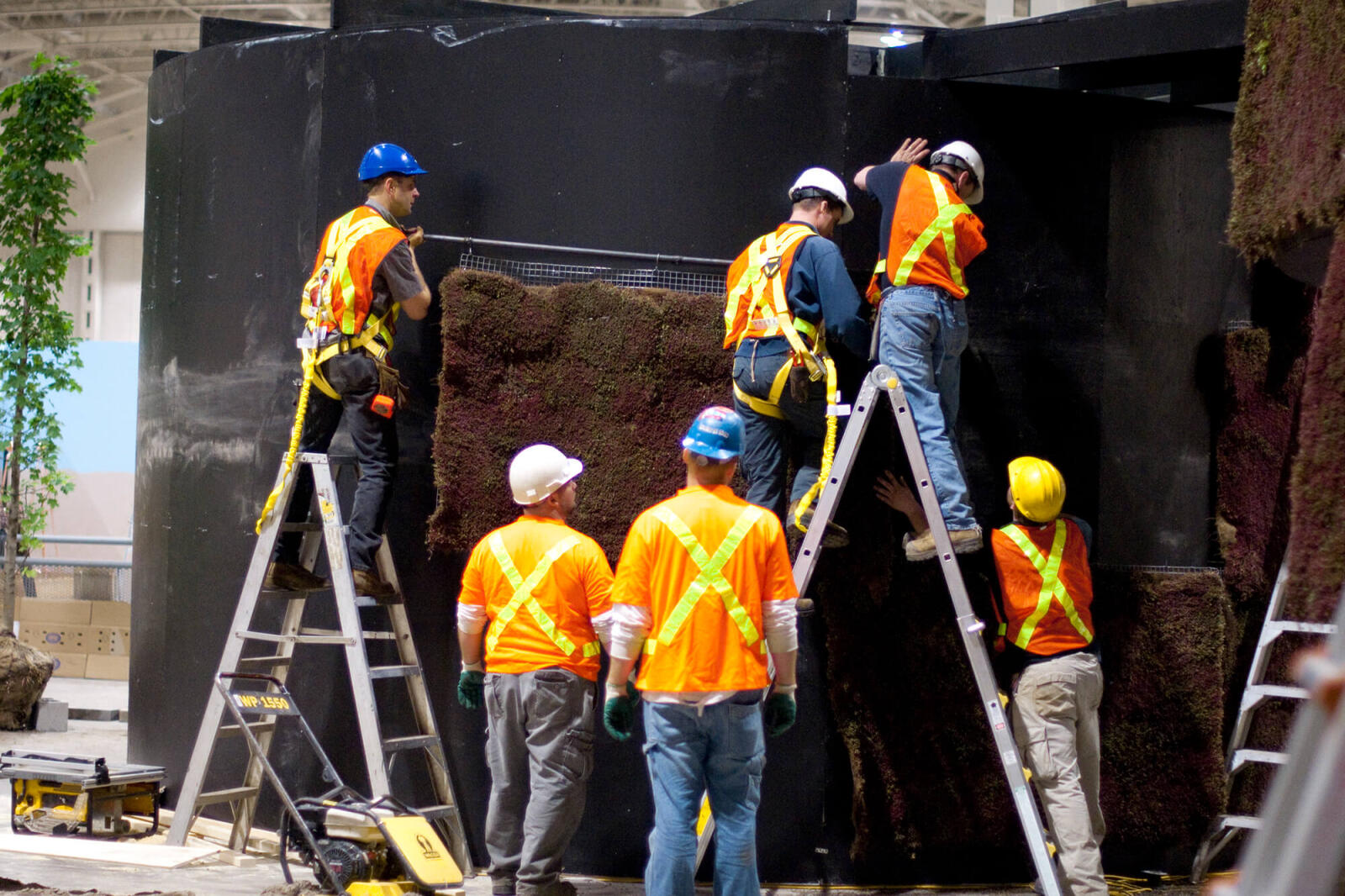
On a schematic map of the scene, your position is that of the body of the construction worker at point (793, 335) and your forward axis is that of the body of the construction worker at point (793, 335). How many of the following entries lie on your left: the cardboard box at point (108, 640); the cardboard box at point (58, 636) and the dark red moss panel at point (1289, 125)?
2

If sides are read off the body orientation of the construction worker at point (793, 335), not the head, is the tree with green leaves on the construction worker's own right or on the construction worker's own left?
on the construction worker's own left

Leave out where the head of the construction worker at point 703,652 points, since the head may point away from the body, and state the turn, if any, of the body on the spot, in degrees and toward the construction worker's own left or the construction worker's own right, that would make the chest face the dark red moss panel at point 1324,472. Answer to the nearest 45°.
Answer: approximately 135° to the construction worker's own right

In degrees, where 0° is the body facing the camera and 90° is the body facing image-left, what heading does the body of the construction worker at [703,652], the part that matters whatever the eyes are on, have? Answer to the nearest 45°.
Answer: approximately 180°

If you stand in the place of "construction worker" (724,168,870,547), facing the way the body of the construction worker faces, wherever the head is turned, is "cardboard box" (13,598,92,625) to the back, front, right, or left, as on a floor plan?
left

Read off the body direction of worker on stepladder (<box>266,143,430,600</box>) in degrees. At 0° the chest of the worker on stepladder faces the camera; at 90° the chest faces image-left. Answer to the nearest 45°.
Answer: approximately 225°

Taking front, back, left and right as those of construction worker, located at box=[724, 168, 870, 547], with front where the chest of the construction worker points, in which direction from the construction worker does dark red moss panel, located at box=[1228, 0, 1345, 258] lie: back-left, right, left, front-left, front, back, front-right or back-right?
right

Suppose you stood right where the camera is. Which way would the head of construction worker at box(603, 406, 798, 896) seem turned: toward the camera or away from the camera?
away from the camera

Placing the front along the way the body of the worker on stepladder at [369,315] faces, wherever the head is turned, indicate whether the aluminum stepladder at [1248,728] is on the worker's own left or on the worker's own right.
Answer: on the worker's own right

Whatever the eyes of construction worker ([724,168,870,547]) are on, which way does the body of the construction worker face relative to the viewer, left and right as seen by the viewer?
facing away from the viewer and to the right of the viewer

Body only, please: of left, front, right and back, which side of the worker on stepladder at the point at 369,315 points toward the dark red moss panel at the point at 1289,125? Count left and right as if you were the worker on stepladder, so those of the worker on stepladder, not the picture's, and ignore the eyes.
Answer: right

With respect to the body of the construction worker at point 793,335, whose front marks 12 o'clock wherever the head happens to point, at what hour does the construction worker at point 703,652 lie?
the construction worker at point 703,652 is roughly at 5 o'clock from the construction worker at point 793,335.

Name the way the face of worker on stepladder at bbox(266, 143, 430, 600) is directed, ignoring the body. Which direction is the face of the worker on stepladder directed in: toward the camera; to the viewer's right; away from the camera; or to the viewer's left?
to the viewer's right

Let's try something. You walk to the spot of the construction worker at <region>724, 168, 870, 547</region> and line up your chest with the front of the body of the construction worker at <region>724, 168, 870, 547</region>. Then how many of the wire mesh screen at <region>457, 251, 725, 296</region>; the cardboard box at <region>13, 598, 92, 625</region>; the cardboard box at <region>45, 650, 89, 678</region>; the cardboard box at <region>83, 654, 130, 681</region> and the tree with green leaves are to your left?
5

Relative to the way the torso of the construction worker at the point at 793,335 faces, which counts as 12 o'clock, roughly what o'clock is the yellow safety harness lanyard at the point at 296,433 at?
The yellow safety harness lanyard is roughly at 8 o'clock from the construction worker.

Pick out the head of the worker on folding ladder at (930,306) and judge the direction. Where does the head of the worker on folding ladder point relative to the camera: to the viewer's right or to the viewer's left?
to the viewer's right
